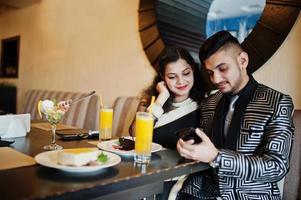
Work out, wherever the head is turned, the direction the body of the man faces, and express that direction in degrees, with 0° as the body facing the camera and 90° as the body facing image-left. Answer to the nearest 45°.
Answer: approximately 45°

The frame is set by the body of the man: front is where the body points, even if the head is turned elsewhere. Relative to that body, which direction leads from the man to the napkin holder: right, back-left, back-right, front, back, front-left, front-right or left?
front-right

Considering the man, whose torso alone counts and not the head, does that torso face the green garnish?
yes

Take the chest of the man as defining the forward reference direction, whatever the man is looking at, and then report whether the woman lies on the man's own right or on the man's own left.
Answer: on the man's own right

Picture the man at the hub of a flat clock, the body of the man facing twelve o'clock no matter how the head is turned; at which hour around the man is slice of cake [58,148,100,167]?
The slice of cake is roughly at 12 o'clock from the man.

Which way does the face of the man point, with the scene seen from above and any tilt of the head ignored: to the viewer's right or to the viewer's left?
to the viewer's left

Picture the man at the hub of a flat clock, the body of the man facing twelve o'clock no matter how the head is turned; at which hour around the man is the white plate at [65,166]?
The white plate is roughly at 12 o'clock from the man.

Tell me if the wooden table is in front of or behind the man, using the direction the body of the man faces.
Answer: in front

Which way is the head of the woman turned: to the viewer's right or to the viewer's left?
to the viewer's right
